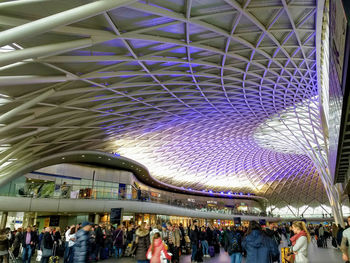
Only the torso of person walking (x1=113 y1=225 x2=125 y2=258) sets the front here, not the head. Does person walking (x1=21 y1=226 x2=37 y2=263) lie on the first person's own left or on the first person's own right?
on the first person's own left

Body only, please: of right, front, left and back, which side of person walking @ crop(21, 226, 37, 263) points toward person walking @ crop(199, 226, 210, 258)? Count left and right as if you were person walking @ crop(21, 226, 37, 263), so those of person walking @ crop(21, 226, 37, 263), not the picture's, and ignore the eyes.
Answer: left

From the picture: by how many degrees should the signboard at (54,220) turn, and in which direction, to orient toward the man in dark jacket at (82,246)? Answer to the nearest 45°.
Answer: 0° — it already faces them

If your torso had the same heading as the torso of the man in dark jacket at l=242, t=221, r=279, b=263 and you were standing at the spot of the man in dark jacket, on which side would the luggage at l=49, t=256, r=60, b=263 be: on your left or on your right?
on your left

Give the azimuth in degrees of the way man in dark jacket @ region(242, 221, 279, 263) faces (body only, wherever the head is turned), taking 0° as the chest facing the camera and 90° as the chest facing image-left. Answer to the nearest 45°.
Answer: approximately 180°

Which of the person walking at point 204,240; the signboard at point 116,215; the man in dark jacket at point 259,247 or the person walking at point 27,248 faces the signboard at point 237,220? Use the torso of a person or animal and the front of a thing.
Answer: the man in dark jacket

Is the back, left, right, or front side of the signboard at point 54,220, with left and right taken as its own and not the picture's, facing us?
front

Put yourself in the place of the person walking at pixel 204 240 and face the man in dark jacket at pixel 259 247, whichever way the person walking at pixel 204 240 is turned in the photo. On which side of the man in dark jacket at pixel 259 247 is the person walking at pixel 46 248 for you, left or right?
right

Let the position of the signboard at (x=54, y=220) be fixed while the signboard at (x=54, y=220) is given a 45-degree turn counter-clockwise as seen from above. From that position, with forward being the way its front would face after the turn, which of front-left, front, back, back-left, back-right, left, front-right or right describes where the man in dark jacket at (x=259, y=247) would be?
front-right
